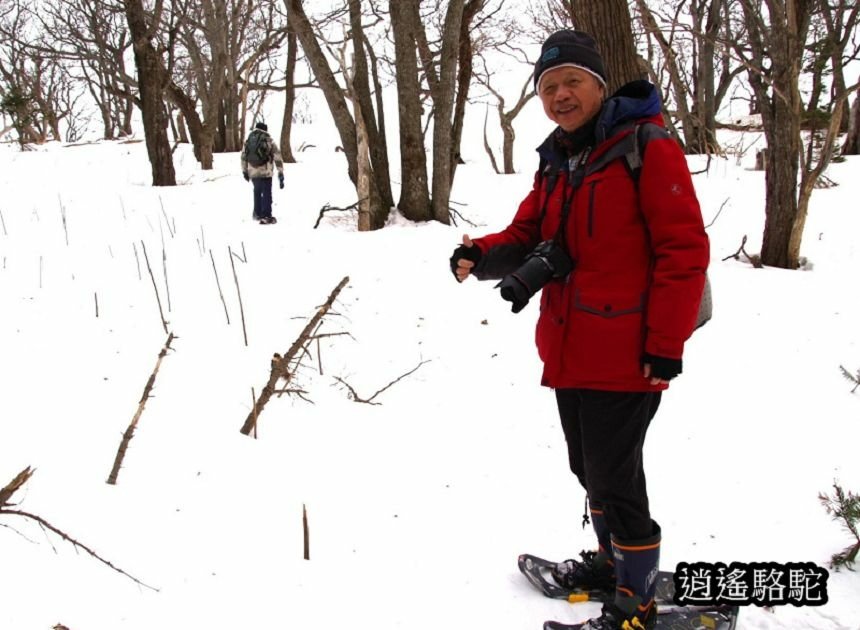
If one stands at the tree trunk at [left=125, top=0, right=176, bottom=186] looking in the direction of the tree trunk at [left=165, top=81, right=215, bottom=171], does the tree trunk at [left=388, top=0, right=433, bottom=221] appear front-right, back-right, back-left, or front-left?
back-right

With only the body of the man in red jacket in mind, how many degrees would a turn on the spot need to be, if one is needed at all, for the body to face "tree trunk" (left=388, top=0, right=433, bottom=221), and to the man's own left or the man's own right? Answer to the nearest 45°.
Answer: approximately 135° to the man's own right

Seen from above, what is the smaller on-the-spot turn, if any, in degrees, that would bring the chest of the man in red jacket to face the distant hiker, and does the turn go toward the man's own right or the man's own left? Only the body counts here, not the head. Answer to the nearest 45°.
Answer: approximately 90° to the man's own right

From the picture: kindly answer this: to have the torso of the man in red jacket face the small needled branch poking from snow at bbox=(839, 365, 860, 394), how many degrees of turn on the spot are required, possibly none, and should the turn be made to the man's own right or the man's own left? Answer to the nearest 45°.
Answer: approximately 180°

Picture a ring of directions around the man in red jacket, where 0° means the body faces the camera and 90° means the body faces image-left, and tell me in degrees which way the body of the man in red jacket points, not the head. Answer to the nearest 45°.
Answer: approximately 45°

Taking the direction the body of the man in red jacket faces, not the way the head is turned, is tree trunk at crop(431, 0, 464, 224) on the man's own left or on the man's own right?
on the man's own right
